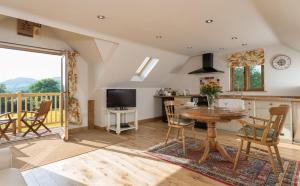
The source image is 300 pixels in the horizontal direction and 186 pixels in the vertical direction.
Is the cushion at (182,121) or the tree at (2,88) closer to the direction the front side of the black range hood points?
the cushion

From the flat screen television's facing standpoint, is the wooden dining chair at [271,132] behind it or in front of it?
in front

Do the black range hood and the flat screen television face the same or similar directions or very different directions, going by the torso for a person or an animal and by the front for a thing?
same or similar directions

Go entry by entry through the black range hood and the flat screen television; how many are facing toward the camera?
2

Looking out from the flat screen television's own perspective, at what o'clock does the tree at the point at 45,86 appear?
The tree is roughly at 4 o'clock from the flat screen television.

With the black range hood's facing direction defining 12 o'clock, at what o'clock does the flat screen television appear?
The flat screen television is roughly at 2 o'clock from the black range hood.

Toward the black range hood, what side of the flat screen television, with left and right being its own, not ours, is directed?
left

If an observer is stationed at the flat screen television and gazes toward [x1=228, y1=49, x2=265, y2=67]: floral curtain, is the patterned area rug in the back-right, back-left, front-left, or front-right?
front-right

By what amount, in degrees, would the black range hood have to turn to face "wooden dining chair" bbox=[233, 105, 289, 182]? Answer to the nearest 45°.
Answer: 0° — it already faces it

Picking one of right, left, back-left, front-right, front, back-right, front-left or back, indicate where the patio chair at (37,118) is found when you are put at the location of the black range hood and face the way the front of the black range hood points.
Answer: front-right

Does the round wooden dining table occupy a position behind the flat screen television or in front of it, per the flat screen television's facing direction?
in front

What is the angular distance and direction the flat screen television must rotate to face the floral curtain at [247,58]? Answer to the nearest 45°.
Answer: approximately 90° to its left

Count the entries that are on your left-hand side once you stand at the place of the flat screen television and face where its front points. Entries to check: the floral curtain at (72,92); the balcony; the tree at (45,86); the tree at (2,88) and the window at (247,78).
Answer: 1

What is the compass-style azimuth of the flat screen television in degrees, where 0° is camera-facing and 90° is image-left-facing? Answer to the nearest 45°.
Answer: approximately 0°

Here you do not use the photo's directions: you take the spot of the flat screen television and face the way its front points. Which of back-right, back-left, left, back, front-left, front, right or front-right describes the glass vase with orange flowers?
front-left

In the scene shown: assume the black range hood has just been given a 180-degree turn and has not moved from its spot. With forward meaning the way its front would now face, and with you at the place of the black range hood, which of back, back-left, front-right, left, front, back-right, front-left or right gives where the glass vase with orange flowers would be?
back

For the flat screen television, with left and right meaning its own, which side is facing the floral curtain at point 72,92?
right

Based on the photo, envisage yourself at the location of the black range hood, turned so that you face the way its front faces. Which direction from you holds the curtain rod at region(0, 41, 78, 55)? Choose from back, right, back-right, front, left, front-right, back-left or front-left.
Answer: front-right

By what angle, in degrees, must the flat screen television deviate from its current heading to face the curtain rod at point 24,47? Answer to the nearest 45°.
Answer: approximately 45° to its right

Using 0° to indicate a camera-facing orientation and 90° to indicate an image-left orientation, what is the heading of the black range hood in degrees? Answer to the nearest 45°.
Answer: approximately 0°
